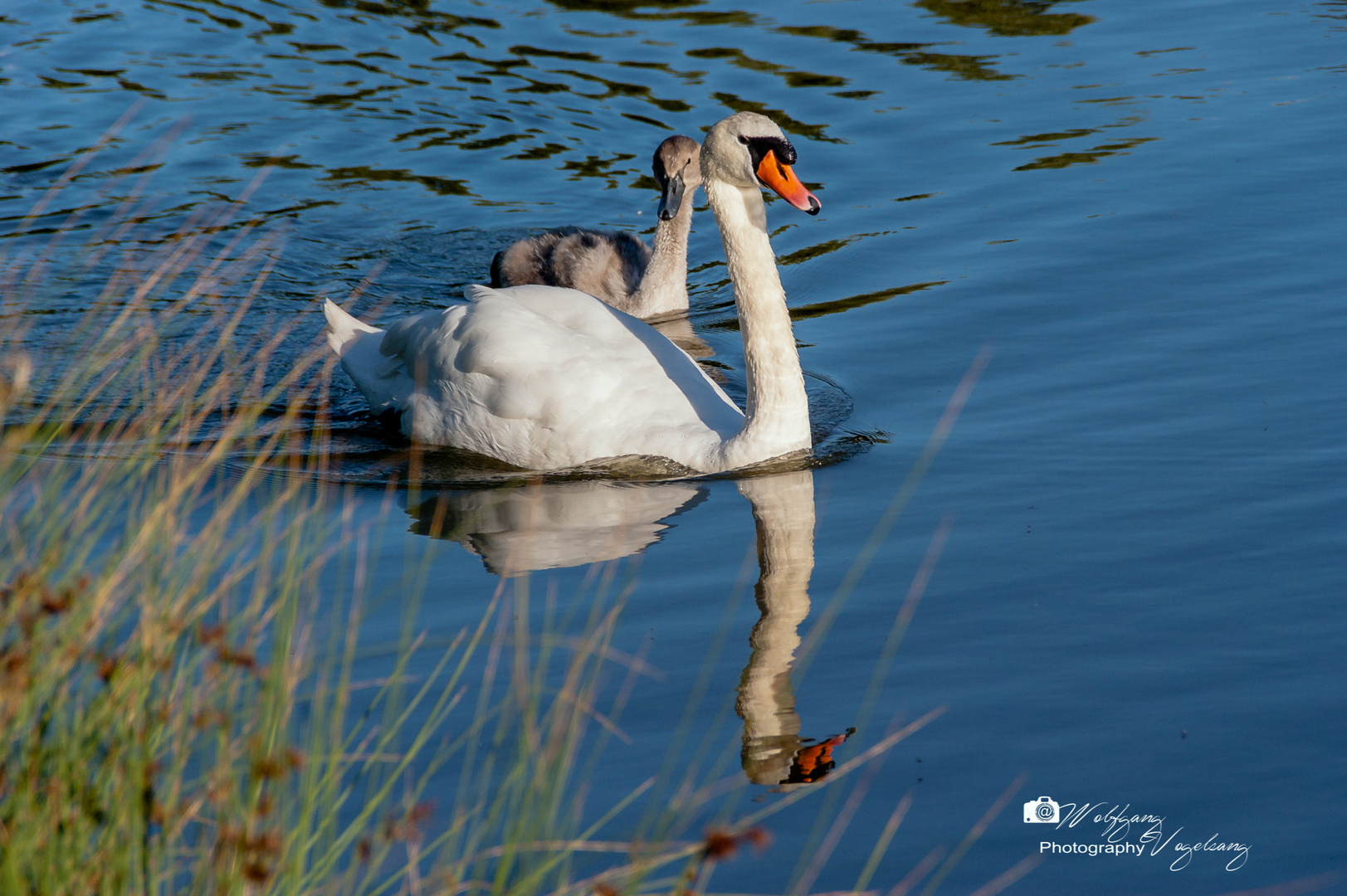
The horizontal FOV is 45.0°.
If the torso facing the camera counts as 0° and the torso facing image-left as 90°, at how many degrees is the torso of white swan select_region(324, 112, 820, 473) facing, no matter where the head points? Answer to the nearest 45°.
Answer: approximately 270°
